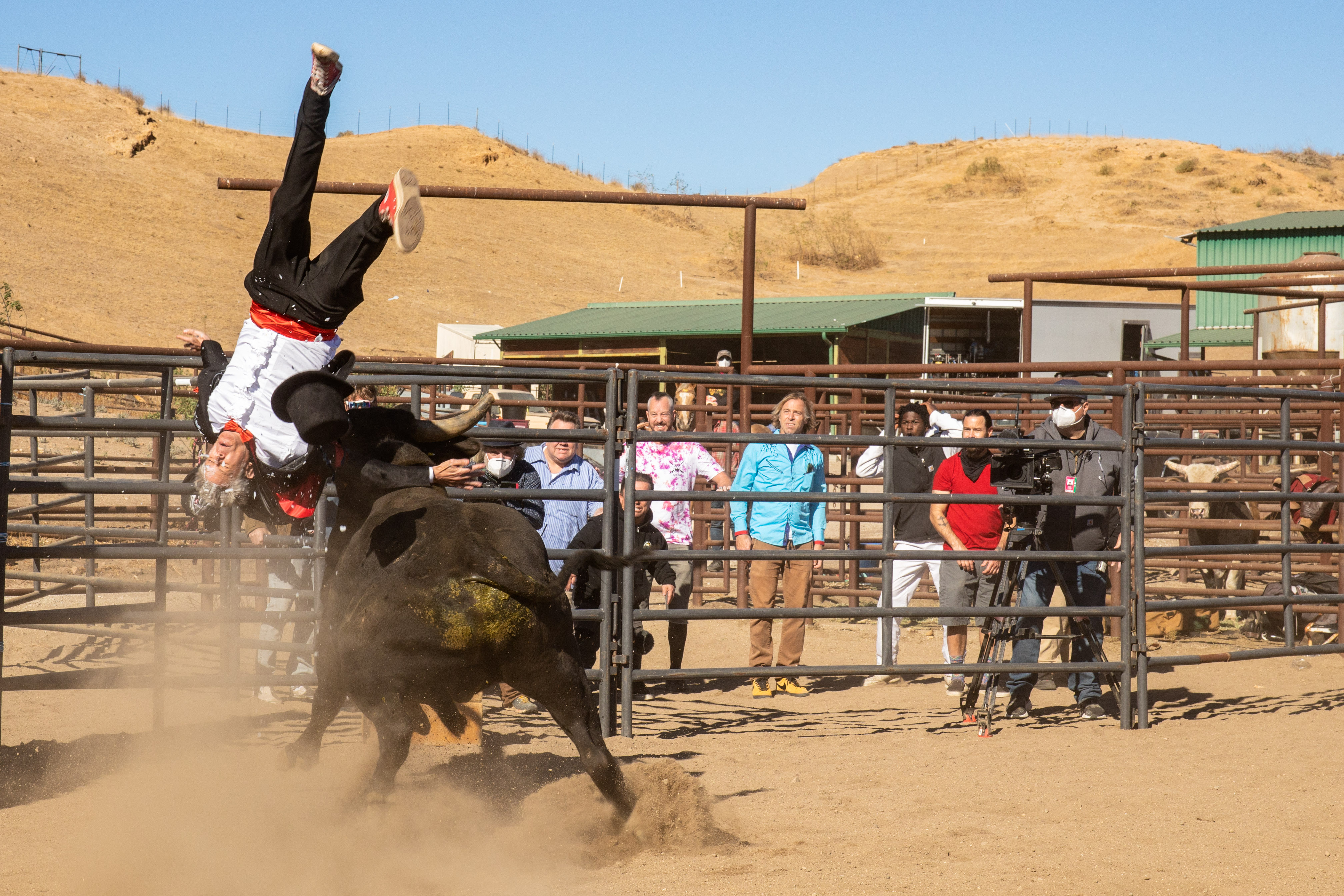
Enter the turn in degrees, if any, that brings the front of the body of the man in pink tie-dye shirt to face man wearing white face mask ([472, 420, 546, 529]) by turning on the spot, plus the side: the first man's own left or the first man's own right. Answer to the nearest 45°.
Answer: approximately 45° to the first man's own right

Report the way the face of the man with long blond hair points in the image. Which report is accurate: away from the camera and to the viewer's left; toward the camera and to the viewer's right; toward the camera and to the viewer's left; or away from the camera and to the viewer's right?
toward the camera and to the viewer's left

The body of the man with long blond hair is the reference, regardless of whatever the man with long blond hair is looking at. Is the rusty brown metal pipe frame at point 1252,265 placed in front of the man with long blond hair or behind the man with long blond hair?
behind

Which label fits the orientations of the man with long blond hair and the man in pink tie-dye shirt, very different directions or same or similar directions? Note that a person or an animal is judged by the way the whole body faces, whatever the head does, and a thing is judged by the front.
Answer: same or similar directions

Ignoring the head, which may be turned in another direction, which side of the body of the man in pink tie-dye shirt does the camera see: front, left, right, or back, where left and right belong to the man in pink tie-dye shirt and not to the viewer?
front

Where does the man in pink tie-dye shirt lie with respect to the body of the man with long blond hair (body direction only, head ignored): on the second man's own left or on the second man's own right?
on the second man's own right

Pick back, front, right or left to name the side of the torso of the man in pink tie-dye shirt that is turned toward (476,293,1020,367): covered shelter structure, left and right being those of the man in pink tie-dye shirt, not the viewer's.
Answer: back

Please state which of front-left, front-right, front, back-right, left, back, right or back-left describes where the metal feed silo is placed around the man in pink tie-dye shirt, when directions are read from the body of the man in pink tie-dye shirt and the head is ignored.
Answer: back-left

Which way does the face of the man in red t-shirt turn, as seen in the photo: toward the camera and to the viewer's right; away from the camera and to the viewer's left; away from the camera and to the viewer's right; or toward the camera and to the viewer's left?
toward the camera and to the viewer's left

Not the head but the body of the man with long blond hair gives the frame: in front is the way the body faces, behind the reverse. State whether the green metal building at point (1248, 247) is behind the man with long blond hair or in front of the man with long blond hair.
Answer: behind

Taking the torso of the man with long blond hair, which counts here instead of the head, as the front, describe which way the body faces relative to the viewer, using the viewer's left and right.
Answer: facing the viewer

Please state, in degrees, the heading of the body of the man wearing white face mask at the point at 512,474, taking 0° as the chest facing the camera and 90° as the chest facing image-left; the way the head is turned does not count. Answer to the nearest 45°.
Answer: approximately 45°

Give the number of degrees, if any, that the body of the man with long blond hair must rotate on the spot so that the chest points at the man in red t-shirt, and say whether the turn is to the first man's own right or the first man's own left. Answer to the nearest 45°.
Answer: approximately 90° to the first man's own left

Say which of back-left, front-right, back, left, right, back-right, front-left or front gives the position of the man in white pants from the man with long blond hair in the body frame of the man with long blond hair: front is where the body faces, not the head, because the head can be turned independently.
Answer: back-left

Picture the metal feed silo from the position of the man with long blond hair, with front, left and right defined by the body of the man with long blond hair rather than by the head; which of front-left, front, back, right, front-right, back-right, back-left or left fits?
back-left
